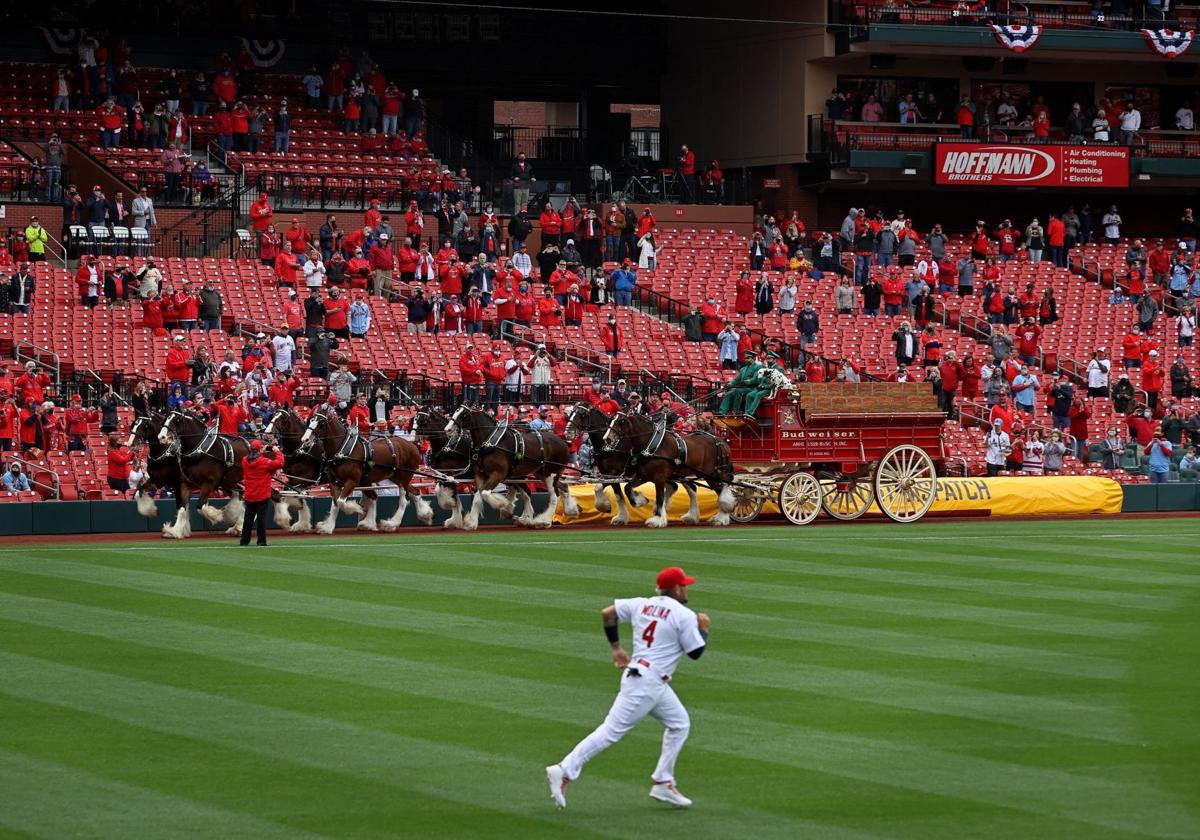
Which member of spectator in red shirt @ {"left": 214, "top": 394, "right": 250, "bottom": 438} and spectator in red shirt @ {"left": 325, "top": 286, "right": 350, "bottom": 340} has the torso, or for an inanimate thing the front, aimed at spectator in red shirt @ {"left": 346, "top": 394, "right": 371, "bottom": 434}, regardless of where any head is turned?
spectator in red shirt @ {"left": 325, "top": 286, "right": 350, "bottom": 340}

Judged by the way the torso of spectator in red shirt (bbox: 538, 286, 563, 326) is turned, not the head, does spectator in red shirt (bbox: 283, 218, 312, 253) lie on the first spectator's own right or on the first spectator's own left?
on the first spectator's own right

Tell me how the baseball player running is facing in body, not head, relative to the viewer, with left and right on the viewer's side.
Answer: facing away from the viewer and to the right of the viewer

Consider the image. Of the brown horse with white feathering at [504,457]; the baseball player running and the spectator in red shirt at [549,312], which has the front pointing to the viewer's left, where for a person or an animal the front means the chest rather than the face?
the brown horse with white feathering

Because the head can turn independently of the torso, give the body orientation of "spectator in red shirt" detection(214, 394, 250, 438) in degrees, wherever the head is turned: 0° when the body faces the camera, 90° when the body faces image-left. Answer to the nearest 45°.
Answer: approximately 0°

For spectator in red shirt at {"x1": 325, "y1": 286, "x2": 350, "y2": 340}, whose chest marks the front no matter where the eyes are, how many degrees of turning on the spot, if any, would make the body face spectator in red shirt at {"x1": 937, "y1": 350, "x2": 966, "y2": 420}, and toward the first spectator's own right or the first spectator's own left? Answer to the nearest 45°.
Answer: approximately 90° to the first spectator's own left

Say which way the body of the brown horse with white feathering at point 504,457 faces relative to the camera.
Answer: to the viewer's left

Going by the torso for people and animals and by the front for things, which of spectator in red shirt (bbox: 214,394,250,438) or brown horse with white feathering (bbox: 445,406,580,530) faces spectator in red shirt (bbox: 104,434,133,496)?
the brown horse with white feathering

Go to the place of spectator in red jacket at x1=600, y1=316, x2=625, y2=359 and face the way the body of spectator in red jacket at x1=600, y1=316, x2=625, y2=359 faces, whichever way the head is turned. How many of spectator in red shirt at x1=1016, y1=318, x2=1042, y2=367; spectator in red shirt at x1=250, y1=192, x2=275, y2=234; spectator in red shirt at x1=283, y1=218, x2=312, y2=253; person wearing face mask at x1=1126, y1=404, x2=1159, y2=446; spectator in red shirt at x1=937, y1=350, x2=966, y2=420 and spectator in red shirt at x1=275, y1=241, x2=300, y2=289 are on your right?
3

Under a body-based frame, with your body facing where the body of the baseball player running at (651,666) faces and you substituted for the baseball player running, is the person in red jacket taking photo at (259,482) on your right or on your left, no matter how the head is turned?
on your left

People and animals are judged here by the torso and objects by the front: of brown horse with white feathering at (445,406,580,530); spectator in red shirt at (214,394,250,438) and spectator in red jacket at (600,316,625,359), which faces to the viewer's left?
the brown horse with white feathering
